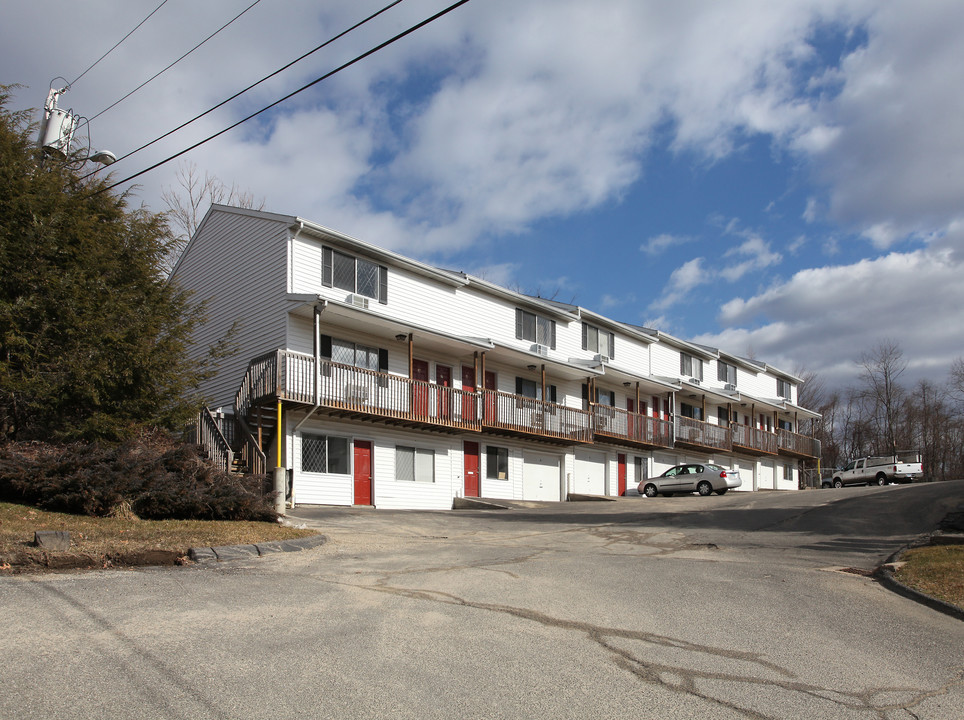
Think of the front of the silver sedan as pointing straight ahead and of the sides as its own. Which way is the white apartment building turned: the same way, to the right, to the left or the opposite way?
the opposite way

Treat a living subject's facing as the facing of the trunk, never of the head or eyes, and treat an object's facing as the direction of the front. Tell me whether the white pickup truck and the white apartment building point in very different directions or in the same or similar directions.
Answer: very different directions

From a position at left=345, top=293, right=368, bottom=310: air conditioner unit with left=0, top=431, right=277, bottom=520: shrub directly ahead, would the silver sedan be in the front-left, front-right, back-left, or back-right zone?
back-left

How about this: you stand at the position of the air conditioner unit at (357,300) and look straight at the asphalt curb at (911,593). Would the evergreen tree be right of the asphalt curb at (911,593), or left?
right

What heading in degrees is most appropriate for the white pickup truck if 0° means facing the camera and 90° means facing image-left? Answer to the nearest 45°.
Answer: approximately 135°

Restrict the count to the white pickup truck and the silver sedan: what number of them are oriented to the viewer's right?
0

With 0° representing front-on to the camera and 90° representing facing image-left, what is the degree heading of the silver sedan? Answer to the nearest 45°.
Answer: approximately 135°

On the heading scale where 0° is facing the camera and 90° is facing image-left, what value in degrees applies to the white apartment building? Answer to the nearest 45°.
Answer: approximately 315°

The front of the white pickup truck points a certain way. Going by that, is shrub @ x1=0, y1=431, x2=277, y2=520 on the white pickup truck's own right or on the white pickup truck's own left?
on the white pickup truck's own left
